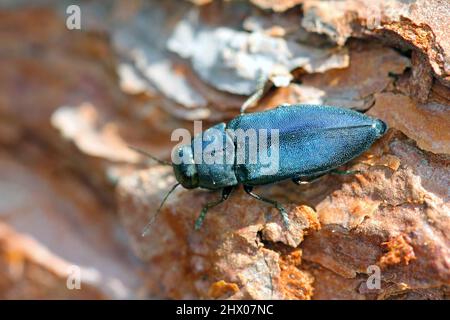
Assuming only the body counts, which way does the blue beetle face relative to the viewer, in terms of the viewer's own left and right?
facing to the left of the viewer
